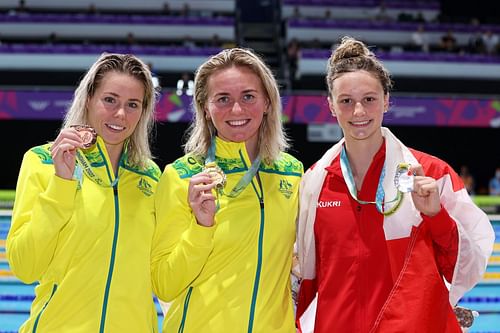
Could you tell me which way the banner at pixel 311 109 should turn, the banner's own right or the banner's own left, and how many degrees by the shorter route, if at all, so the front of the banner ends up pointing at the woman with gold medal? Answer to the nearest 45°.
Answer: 0° — it already faces them

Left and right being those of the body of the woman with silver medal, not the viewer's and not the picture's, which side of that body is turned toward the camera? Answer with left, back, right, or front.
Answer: front

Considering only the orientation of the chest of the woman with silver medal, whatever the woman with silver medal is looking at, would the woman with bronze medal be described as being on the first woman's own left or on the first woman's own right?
on the first woman's own right

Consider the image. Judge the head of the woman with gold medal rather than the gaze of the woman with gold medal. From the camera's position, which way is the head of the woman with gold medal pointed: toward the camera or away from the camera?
toward the camera

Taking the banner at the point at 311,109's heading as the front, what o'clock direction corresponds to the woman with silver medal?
The woman with silver medal is roughly at 12 o'clock from the banner.

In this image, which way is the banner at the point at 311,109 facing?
toward the camera

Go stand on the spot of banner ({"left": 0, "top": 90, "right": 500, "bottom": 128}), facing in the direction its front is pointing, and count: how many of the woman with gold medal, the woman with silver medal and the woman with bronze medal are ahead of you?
3

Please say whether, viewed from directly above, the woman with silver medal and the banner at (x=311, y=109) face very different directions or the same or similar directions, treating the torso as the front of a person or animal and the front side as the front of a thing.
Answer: same or similar directions

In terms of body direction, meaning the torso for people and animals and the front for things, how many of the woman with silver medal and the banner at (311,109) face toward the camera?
2

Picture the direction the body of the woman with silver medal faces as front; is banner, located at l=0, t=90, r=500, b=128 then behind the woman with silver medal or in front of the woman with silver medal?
behind

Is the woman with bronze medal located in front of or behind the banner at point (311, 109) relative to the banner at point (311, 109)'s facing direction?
in front
